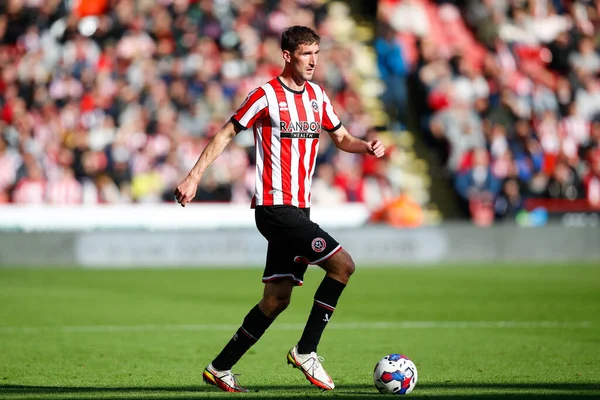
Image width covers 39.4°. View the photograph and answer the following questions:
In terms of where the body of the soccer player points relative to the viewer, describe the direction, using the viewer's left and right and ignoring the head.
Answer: facing the viewer and to the right of the viewer

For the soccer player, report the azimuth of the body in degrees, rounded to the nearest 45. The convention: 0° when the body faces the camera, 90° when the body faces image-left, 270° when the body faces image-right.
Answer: approximately 315°
